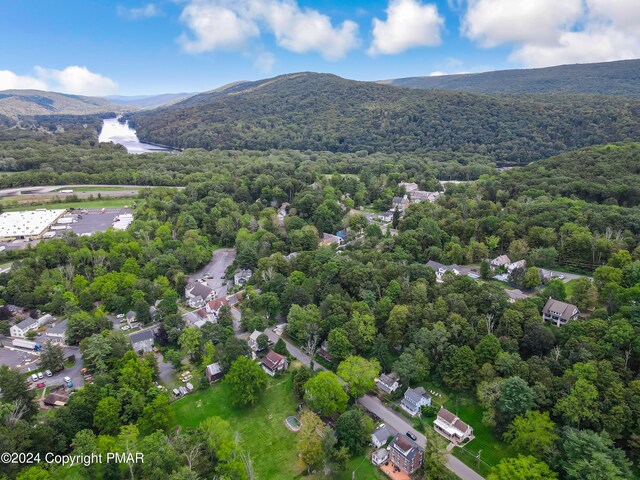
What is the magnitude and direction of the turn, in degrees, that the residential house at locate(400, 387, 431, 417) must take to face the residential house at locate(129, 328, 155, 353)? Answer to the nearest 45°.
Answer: approximately 45° to its right

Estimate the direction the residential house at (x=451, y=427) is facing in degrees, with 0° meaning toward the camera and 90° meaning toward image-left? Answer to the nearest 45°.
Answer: approximately 45°

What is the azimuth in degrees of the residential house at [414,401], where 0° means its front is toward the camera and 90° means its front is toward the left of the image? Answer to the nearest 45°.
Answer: approximately 45°

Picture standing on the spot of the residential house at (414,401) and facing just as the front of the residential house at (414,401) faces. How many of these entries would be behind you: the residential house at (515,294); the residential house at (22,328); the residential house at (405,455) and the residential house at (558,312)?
2

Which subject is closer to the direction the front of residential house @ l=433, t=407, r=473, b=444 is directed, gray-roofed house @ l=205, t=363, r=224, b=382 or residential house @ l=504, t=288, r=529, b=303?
the gray-roofed house

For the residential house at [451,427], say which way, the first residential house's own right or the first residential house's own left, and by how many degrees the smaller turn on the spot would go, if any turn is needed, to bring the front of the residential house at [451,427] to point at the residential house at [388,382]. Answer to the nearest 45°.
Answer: approximately 90° to the first residential house's own right

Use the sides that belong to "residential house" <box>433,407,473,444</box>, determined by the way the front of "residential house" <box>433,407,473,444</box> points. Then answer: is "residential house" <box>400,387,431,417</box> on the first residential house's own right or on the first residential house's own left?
on the first residential house's own right

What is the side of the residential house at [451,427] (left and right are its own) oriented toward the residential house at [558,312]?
back
